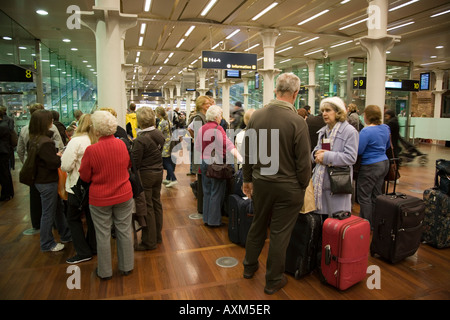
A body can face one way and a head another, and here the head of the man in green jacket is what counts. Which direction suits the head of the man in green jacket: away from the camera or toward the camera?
away from the camera

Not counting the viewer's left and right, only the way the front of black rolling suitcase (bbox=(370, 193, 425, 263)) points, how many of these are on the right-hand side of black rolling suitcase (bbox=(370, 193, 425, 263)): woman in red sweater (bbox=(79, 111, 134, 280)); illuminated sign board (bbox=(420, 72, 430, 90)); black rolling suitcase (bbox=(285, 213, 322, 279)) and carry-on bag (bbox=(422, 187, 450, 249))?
2

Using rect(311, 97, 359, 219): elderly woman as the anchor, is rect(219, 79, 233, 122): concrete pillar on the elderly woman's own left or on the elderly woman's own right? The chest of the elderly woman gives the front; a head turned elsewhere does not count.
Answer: on the elderly woman's own right

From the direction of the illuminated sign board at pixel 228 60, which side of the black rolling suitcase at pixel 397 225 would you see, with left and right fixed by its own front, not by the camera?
back

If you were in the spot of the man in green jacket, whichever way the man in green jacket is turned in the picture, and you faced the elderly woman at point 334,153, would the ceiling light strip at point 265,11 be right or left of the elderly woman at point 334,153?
left

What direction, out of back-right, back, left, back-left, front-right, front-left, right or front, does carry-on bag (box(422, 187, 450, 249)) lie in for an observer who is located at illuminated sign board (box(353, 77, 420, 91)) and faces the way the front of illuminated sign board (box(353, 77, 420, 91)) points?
front

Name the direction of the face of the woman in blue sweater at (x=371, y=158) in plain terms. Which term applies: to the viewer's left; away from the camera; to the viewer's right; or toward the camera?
away from the camera

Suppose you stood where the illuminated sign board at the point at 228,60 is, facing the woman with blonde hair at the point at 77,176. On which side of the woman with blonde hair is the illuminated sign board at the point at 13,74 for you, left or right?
right

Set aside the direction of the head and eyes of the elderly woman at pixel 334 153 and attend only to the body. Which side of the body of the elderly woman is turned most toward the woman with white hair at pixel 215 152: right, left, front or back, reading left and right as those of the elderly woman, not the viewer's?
right

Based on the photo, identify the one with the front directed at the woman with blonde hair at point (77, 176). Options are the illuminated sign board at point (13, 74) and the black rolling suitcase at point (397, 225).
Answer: the illuminated sign board

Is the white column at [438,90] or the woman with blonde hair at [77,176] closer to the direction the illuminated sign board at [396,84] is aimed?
the woman with blonde hair
